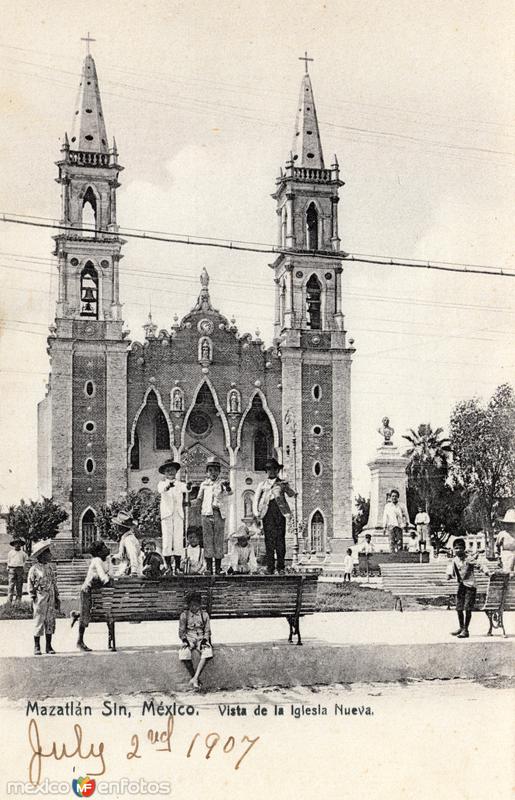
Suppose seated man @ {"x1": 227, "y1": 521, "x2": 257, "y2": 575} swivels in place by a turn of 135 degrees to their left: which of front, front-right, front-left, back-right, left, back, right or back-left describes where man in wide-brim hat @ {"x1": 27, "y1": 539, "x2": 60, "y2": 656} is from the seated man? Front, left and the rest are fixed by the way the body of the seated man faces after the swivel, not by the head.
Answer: back

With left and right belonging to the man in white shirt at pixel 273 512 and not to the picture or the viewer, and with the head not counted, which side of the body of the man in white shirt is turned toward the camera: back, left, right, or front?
front

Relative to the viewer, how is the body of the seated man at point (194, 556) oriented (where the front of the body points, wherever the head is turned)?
toward the camera

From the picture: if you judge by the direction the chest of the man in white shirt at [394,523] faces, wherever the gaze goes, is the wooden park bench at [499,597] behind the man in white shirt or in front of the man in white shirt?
in front

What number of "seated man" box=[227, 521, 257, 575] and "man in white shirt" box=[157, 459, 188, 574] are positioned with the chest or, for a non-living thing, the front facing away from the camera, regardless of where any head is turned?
0

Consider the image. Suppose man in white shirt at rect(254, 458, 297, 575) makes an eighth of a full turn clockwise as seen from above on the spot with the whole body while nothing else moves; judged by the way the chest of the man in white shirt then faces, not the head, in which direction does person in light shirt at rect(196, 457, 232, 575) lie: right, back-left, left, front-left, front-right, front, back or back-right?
front-right

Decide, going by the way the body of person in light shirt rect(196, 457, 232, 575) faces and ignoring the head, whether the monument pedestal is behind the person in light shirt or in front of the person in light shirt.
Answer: behind

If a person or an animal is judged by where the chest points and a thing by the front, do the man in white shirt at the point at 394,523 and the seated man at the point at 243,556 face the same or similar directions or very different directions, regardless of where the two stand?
same or similar directions

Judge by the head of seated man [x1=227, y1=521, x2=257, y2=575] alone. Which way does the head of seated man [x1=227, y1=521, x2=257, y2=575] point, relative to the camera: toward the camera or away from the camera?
toward the camera

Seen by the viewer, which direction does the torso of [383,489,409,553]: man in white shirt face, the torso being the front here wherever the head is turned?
toward the camera
